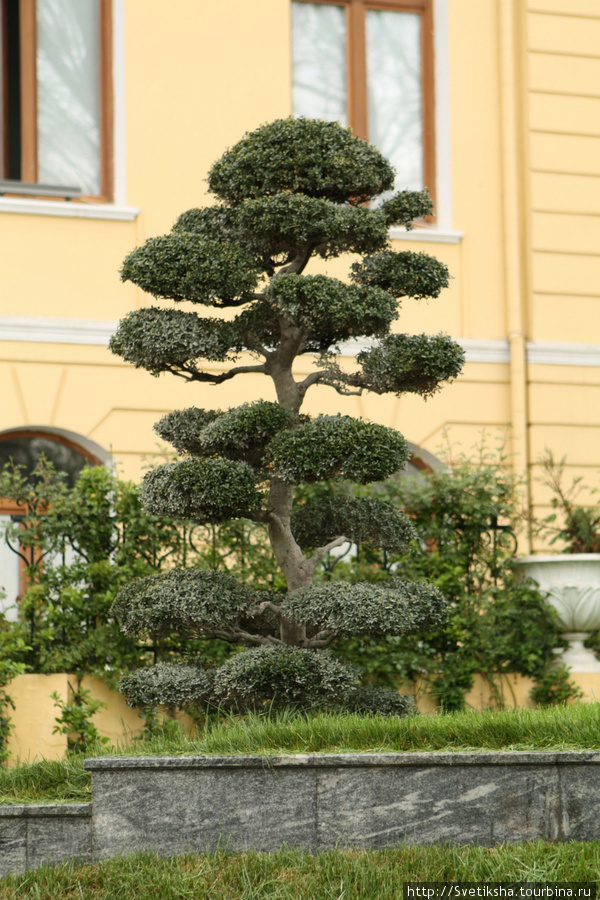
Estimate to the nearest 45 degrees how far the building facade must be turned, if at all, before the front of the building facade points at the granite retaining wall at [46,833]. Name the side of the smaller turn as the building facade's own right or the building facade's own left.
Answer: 0° — it already faces it

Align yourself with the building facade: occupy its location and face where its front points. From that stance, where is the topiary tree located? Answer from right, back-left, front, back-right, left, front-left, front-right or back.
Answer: front

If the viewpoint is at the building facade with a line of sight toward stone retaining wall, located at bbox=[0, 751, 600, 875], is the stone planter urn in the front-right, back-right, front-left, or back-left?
front-left

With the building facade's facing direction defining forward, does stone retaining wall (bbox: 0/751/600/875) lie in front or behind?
in front

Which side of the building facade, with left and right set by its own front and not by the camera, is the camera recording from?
front

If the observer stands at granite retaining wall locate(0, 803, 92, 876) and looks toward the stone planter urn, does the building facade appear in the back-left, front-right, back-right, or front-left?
front-left
